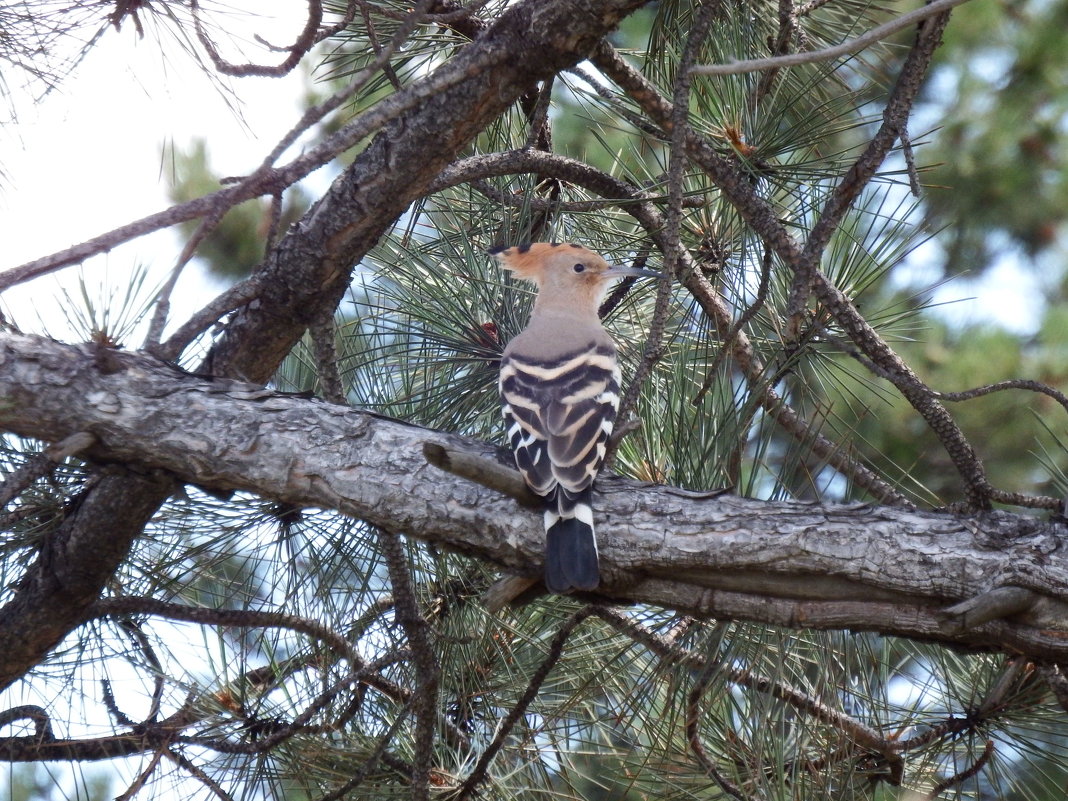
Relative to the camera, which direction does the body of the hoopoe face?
away from the camera
